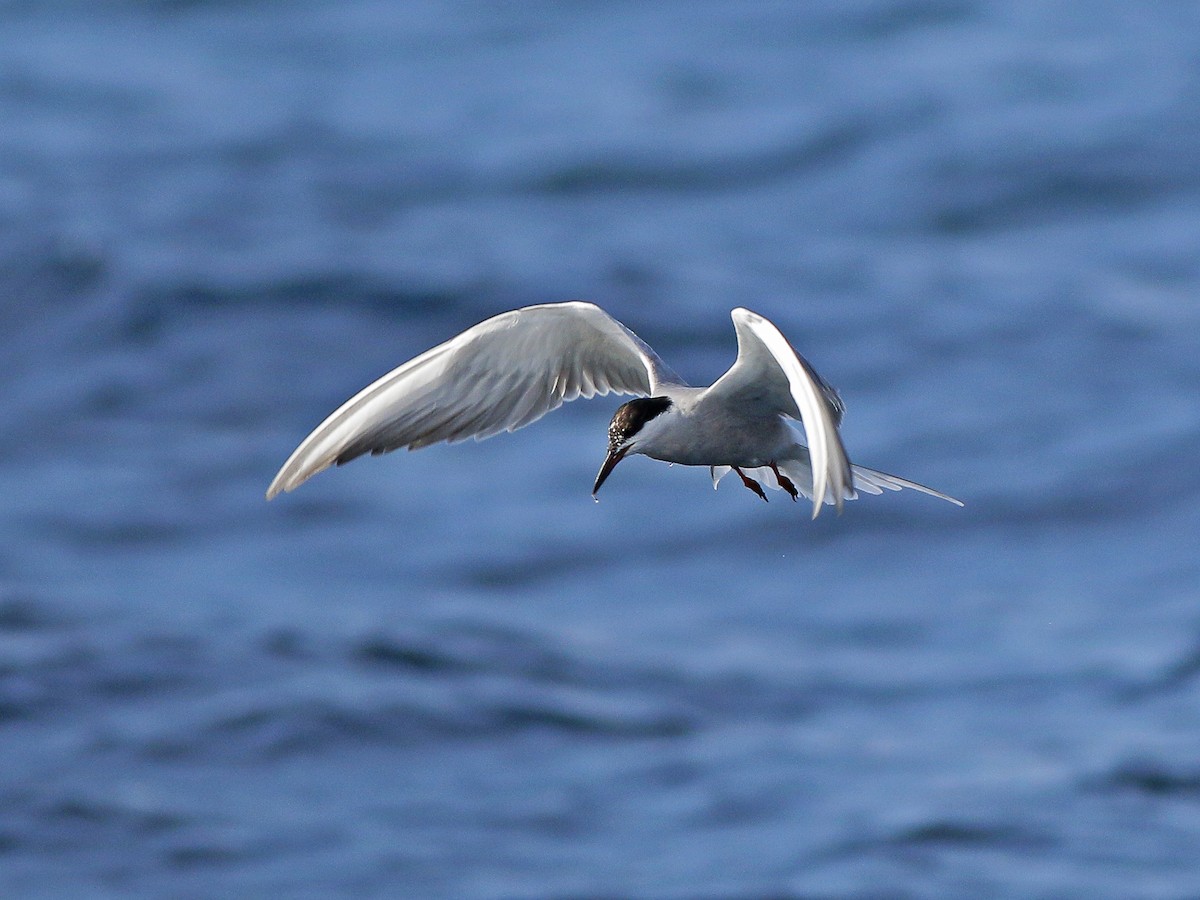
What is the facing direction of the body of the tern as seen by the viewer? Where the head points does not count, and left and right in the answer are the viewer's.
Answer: facing the viewer and to the left of the viewer
